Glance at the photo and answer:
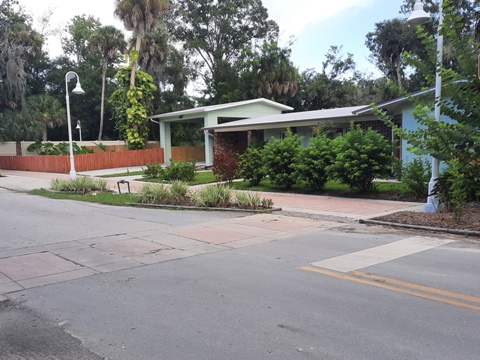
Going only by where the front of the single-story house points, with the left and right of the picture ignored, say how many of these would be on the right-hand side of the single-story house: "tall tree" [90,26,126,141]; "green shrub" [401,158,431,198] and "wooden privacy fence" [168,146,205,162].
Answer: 2

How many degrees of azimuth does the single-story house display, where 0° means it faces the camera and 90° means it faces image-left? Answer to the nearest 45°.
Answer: approximately 45°

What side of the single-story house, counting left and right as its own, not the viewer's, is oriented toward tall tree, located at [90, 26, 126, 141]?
right

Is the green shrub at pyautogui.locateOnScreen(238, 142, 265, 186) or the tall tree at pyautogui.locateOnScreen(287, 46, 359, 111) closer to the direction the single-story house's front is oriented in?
the green shrub

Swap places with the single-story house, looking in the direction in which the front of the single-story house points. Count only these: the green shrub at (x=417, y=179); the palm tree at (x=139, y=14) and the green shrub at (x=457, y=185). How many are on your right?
1

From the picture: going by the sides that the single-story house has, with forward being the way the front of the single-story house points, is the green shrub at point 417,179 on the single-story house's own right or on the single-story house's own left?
on the single-story house's own left

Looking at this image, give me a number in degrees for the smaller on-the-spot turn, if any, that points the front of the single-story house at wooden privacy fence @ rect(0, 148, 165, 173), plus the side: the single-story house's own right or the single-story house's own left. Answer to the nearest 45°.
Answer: approximately 45° to the single-story house's own right

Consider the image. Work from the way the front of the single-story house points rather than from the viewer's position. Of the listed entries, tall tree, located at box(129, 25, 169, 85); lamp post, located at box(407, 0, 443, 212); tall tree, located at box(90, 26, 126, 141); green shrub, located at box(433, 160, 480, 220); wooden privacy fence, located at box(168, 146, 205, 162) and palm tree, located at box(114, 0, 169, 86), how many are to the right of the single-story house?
4

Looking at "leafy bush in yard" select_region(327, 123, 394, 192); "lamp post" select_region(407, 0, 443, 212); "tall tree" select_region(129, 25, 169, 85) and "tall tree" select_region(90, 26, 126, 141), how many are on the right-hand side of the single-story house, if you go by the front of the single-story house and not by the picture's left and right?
2

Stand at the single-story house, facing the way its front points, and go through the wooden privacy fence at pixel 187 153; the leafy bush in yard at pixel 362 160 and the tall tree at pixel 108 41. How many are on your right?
2

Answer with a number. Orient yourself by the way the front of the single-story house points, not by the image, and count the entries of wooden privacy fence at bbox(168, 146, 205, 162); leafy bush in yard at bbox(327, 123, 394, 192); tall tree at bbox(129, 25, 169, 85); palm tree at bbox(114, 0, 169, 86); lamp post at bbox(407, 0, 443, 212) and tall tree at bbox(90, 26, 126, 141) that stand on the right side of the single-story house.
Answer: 4

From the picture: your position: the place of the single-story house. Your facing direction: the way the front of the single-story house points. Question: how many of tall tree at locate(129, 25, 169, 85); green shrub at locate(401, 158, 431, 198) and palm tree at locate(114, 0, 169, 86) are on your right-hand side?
2

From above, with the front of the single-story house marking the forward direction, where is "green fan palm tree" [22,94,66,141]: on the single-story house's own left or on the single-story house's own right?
on the single-story house's own right

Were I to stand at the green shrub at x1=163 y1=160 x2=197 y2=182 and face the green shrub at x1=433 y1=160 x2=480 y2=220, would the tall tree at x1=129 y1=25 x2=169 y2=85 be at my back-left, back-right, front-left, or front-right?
back-left

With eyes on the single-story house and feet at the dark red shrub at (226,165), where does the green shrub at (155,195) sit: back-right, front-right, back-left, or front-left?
back-left

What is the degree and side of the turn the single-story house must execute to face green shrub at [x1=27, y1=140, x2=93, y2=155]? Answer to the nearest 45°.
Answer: approximately 45° to its right

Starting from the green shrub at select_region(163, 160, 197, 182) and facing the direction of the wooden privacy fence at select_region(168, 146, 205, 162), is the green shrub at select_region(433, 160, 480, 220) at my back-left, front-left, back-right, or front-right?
back-right

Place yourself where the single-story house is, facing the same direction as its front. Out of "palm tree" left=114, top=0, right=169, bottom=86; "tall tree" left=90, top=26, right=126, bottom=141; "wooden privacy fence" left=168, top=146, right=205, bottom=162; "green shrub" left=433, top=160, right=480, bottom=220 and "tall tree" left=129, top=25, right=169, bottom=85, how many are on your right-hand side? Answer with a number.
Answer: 4
